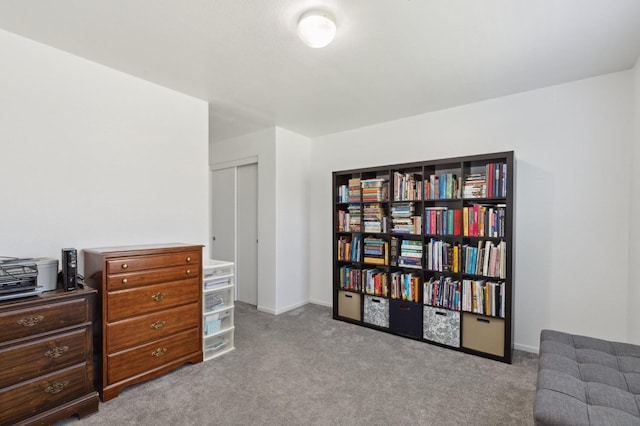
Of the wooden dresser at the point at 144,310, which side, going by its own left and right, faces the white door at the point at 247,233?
left

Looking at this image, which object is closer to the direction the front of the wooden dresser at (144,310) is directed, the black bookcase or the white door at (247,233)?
the black bookcase

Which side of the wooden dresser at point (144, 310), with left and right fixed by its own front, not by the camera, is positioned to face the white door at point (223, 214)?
left

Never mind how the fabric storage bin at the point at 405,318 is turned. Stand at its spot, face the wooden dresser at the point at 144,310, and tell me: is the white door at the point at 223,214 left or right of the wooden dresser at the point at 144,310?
right

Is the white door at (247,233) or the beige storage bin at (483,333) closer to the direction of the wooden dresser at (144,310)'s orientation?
the beige storage bin

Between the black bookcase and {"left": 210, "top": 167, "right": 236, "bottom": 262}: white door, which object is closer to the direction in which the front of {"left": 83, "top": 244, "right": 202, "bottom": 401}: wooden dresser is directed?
the black bookcase

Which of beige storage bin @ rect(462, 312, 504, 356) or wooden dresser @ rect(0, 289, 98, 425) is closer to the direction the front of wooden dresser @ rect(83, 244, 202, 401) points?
the beige storage bin

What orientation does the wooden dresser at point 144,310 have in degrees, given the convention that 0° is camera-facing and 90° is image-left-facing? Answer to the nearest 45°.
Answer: approximately 315°

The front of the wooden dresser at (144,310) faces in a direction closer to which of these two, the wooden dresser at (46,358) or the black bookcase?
the black bookcase
